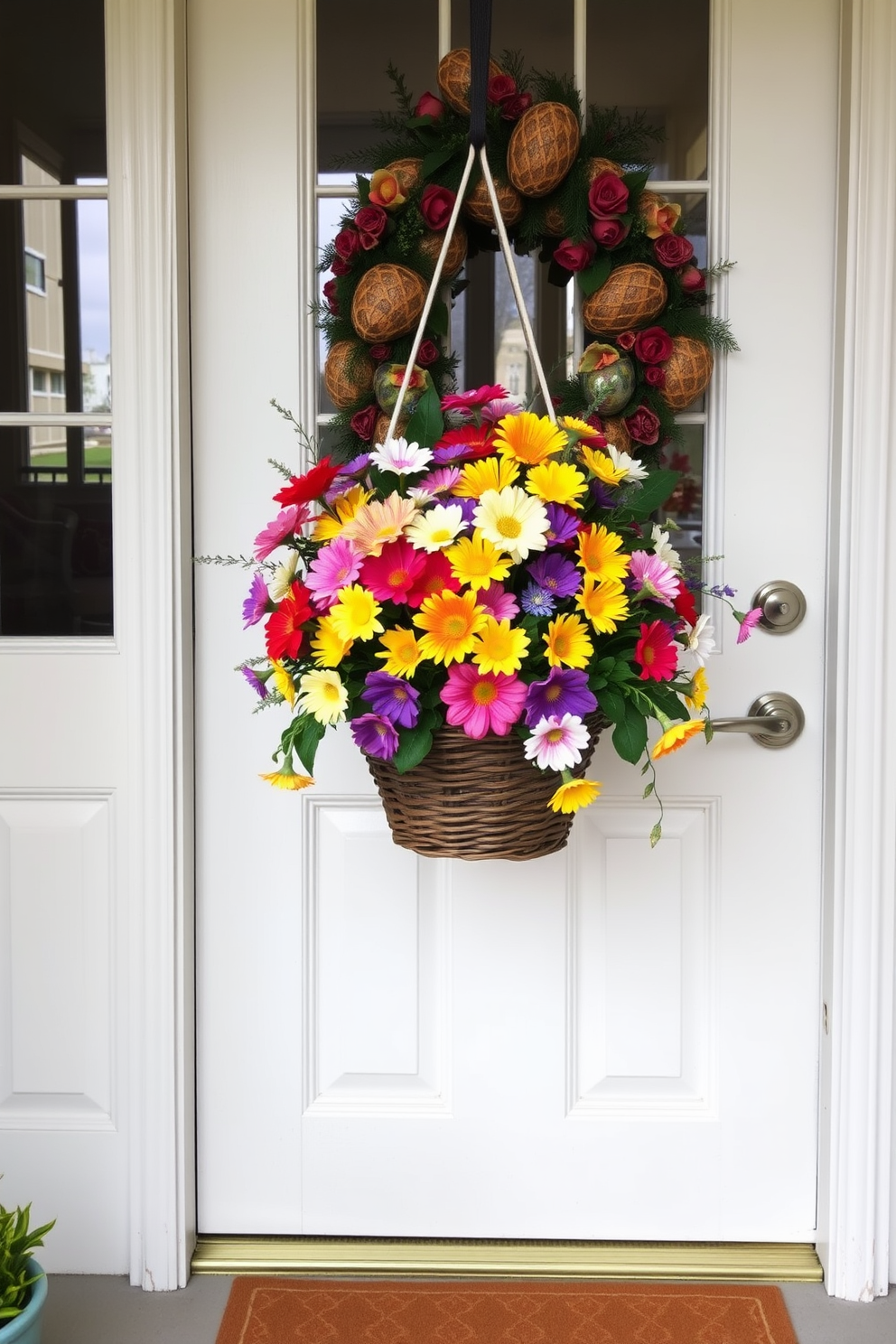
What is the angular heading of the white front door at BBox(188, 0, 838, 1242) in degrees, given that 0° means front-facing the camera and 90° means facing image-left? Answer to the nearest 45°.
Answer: approximately 0°
